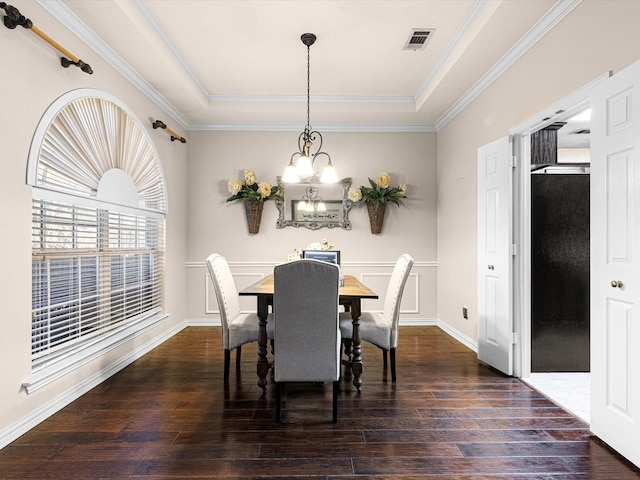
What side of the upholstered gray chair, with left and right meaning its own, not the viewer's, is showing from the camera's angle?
back

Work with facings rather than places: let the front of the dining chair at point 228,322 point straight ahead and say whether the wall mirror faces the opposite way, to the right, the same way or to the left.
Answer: to the right

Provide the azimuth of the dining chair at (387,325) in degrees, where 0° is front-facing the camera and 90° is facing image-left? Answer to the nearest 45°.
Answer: approximately 90°

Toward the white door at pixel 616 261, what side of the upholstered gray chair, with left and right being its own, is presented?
right

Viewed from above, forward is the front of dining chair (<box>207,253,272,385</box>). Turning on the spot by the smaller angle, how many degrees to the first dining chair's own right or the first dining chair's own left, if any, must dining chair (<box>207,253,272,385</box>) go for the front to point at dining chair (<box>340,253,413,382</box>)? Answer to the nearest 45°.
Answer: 0° — it already faces it

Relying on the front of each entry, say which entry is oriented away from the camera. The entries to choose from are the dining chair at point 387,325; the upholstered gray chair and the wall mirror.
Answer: the upholstered gray chair

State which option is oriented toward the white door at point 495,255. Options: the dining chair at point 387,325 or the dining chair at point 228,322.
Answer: the dining chair at point 228,322

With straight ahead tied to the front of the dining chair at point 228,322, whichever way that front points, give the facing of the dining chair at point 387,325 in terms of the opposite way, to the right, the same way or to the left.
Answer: the opposite way

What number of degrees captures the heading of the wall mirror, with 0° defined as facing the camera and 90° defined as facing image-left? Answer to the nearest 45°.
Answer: approximately 0°

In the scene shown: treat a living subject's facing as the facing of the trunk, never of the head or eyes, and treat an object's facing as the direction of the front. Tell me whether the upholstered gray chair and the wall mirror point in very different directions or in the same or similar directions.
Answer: very different directions

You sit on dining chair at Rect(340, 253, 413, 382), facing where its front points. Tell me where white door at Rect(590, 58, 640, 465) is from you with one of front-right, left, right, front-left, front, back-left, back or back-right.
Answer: back-left

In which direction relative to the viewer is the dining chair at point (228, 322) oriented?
to the viewer's right
